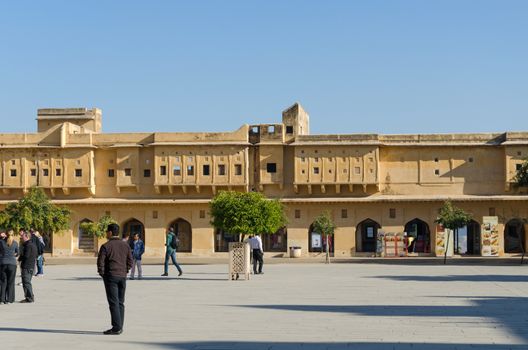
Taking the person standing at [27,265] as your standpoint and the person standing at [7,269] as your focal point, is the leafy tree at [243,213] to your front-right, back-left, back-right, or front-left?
back-right

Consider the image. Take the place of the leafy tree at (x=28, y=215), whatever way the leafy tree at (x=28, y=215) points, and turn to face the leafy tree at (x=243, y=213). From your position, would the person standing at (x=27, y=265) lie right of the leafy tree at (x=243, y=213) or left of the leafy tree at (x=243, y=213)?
right

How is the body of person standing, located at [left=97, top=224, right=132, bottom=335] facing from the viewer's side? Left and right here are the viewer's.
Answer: facing away from the viewer and to the left of the viewer

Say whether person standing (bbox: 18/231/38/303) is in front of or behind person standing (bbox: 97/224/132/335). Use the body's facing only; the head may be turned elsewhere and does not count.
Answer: in front

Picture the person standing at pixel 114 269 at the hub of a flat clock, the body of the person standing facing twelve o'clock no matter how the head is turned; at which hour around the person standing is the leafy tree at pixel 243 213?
The leafy tree is roughly at 2 o'clock from the person standing.

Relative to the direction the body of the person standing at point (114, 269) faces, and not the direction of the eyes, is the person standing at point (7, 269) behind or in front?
in front
